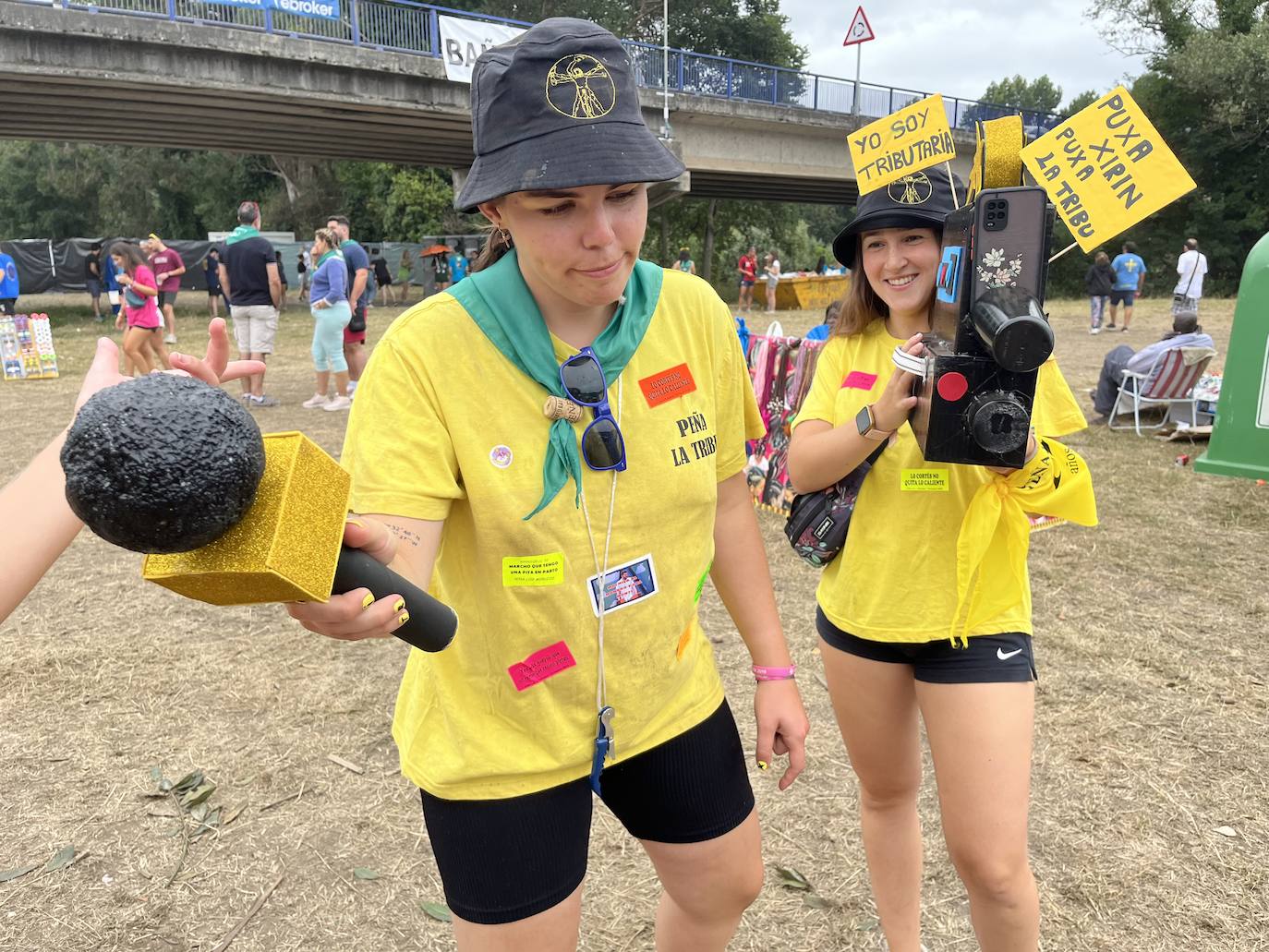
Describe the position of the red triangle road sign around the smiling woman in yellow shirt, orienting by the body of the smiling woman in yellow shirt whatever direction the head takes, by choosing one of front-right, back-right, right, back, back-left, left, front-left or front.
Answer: back

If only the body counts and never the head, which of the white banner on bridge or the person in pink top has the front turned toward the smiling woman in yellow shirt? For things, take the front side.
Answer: the white banner on bridge

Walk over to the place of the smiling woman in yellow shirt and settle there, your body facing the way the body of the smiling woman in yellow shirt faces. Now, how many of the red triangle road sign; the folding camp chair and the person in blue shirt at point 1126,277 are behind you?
3

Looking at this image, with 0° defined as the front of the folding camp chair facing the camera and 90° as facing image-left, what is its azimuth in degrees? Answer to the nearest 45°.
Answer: approximately 135°

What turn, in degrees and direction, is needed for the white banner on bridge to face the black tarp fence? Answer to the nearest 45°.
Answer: approximately 135° to its right

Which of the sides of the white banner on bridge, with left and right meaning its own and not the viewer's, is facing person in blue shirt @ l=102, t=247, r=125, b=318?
right

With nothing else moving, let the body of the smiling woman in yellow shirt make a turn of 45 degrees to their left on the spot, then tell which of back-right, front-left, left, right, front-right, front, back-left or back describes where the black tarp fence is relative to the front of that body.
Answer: back

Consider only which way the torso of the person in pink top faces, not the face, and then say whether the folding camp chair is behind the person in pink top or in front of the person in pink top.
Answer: behind

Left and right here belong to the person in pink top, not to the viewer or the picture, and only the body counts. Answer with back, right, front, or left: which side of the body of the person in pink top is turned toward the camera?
left

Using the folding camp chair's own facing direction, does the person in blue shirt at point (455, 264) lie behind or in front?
in front
